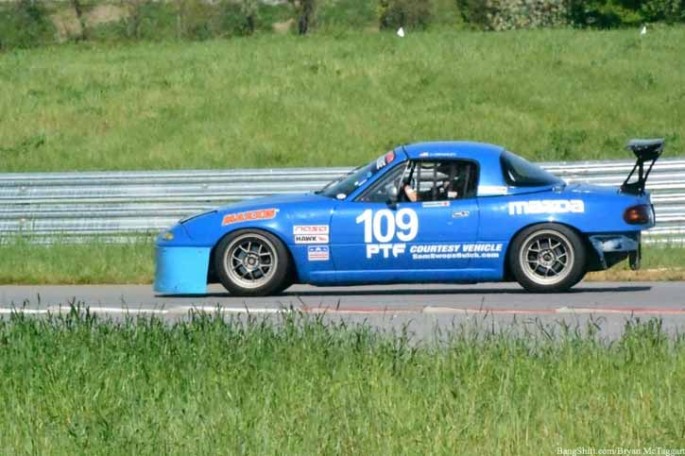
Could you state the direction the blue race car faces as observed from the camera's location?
facing to the left of the viewer
